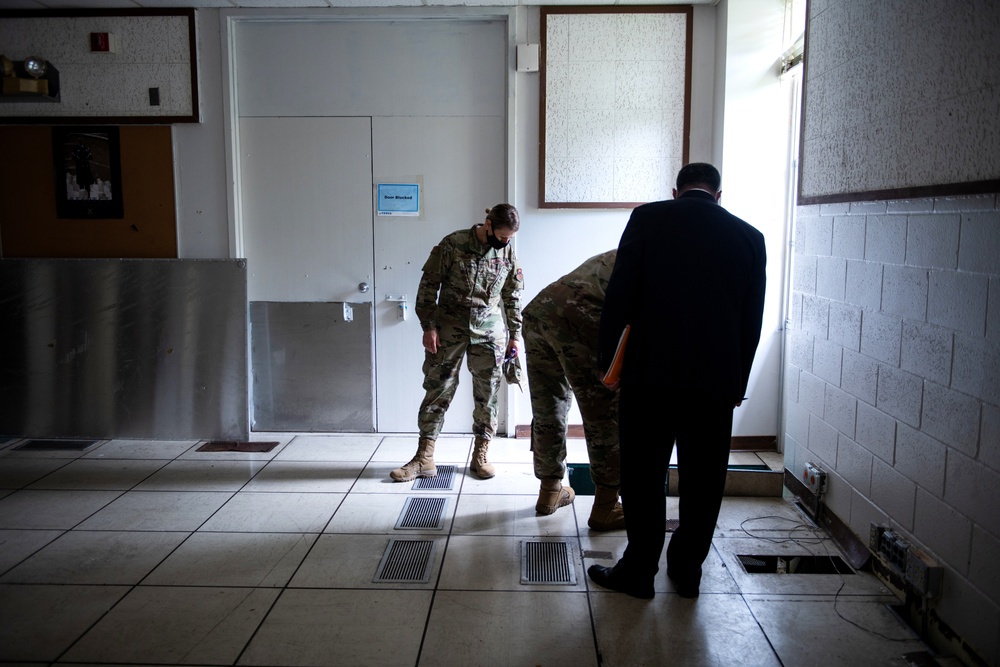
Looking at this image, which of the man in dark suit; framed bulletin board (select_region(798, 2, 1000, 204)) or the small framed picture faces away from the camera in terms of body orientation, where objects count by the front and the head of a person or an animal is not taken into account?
the man in dark suit

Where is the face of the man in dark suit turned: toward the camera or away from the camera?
away from the camera

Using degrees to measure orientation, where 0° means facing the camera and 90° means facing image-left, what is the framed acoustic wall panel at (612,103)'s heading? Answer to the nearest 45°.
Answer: approximately 0°

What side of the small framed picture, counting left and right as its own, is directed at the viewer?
front

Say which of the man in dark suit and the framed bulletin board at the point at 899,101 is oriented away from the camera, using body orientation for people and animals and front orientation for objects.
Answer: the man in dark suit

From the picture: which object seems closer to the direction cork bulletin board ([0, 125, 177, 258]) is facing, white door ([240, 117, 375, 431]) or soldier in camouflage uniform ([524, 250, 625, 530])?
the soldier in camouflage uniform

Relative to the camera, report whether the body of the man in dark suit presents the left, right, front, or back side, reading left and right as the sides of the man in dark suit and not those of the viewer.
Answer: back

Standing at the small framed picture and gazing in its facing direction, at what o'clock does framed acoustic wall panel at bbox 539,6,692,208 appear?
The framed acoustic wall panel is roughly at 10 o'clock from the small framed picture.

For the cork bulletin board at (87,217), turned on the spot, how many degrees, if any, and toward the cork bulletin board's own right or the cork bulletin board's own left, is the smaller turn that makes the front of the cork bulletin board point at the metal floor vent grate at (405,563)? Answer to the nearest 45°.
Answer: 0° — it already faces it

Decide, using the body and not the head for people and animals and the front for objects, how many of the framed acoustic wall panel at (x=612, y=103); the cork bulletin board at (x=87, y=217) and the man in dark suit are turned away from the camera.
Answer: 1

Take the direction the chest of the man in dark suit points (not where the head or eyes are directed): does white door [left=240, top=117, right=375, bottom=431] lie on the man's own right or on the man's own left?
on the man's own left

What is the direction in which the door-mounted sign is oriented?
toward the camera

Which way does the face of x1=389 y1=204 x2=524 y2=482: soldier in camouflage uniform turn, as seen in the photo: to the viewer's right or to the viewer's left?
to the viewer's right

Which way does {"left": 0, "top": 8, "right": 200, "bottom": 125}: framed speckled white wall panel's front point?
toward the camera
